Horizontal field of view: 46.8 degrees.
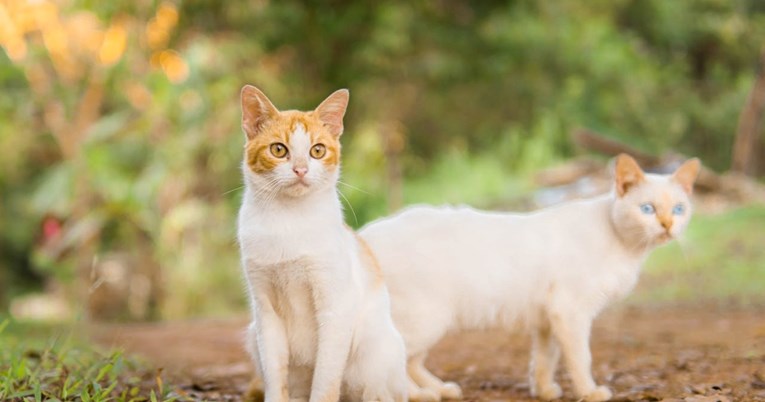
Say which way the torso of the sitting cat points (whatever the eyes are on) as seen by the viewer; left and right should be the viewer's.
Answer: facing the viewer and to the left of the viewer

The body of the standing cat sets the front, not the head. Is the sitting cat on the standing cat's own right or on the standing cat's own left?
on the standing cat's own right

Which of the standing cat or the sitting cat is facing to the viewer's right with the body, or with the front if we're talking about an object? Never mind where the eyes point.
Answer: the standing cat

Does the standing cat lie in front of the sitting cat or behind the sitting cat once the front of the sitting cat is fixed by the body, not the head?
behind

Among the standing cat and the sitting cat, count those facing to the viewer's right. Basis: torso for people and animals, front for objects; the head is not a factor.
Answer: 1

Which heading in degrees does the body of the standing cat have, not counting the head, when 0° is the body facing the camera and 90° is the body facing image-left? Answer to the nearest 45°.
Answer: approximately 270°
